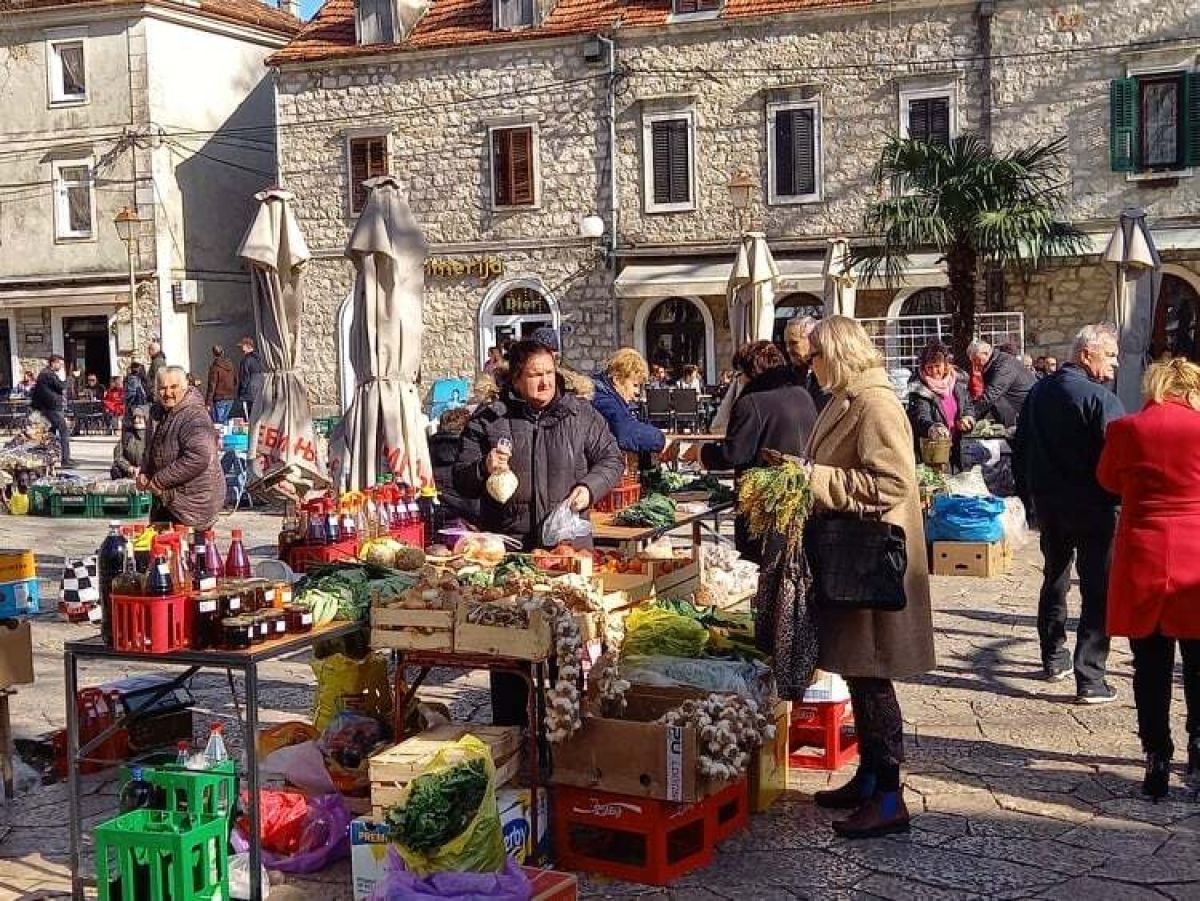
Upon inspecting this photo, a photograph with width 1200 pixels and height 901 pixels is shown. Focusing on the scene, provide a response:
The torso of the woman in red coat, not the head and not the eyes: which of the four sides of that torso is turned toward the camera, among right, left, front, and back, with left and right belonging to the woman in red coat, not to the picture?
back

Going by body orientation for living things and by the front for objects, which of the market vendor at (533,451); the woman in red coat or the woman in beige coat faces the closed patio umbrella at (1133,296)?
the woman in red coat

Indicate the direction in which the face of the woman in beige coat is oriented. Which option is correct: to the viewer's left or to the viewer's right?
to the viewer's left

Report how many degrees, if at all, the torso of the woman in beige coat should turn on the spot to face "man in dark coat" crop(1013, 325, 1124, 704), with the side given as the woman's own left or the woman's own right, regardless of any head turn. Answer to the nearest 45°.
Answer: approximately 135° to the woman's own right

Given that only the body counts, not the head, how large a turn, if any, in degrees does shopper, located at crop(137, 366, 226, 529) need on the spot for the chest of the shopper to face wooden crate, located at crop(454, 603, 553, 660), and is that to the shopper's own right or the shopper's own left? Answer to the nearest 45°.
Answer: approximately 45° to the shopper's own left

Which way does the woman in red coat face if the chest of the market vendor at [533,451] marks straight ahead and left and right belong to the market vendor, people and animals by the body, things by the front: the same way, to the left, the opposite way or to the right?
the opposite way

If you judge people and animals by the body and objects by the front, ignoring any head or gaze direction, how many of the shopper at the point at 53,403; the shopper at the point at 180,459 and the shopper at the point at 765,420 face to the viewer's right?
1

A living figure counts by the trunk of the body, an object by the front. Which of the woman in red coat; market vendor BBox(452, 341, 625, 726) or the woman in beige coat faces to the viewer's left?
the woman in beige coat
